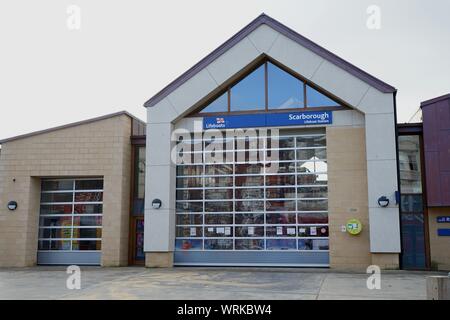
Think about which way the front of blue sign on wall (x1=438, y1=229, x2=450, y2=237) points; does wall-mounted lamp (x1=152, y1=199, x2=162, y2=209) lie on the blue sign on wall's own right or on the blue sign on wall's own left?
on the blue sign on wall's own right

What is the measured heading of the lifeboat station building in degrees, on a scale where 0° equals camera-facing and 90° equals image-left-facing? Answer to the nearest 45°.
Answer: approximately 0°

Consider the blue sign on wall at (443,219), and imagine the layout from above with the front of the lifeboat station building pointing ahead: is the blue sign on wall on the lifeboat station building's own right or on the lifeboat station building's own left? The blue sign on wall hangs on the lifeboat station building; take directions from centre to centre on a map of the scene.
on the lifeboat station building's own left

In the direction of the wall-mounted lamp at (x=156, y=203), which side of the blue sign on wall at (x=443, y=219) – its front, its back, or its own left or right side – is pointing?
right

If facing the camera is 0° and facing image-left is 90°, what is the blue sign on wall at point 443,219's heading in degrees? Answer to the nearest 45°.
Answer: approximately 0°
